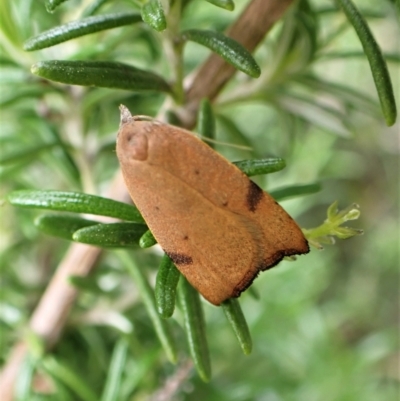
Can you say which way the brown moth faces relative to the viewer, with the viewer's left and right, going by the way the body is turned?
facing away from the viewer and to the left of the viewer
